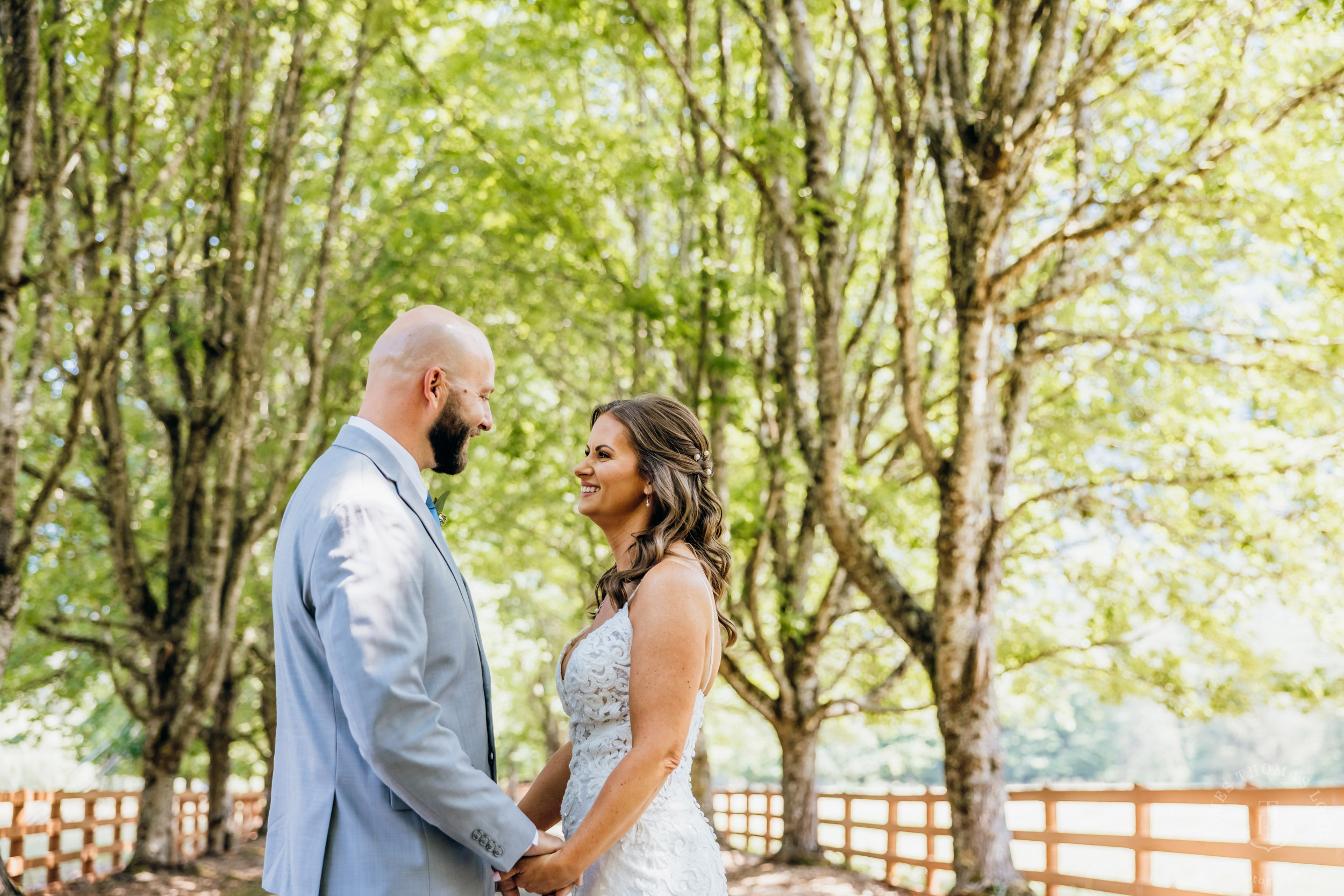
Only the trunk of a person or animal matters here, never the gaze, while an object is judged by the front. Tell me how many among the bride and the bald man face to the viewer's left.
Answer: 1

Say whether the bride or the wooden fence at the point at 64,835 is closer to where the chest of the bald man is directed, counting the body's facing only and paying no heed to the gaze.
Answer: the bride

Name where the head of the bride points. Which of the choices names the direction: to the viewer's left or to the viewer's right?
to the viewer's left

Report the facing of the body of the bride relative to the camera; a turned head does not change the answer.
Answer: to the viewer's left

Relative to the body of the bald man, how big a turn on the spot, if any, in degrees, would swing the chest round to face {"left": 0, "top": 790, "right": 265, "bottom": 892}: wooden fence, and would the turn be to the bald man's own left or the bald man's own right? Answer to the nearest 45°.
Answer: approximately 90° to the bald man's own left

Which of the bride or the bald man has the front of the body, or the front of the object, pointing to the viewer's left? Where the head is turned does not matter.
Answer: the bride

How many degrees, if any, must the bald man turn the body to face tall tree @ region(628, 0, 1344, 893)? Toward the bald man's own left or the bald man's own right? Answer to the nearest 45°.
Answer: approximately 45° to the bald man's own left

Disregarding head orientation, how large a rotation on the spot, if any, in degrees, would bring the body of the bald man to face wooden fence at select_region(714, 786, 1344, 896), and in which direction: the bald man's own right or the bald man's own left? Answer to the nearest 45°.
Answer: approximately 45° to the bald man's own left

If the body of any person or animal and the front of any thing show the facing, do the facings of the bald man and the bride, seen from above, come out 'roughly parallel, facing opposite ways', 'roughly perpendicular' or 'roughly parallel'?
roughly parallel, facing opposite ways

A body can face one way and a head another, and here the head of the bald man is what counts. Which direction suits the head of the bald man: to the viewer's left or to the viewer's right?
to the viewer's right

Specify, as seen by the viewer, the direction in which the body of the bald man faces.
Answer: to the viewer's right

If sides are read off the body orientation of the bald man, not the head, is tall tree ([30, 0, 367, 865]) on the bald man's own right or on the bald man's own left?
on the bald man's own left
